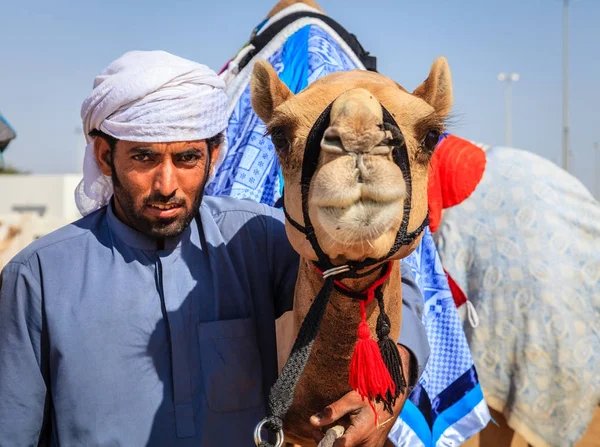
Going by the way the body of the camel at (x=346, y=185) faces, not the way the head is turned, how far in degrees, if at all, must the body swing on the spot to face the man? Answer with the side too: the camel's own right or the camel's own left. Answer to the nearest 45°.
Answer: approximately 90° to the camel's own right

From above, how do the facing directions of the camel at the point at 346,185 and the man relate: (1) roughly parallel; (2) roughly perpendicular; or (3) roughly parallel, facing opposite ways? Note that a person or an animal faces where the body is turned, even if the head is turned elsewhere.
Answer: roughly parallel

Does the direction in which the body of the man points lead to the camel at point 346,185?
no

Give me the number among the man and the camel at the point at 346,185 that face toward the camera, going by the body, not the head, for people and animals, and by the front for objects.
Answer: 2

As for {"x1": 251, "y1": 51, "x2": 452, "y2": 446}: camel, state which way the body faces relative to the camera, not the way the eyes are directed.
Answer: toward the camera

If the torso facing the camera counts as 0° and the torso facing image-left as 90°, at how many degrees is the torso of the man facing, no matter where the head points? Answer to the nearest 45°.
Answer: approximately 0°

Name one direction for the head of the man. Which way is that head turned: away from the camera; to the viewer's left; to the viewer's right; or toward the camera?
toward the camera
